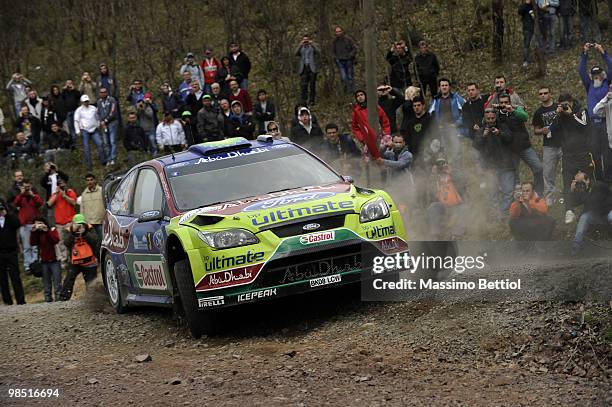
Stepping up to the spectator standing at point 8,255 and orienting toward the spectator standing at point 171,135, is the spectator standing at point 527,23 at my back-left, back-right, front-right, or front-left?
front-right

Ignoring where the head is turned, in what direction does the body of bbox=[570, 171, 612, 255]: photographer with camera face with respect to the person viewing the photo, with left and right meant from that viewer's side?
facing the viewer and to the left of the viewer

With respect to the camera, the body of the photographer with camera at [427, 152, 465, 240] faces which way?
toward the camera

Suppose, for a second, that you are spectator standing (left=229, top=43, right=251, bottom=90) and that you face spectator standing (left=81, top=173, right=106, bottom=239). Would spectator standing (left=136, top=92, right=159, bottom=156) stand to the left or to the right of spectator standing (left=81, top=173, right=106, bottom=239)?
right

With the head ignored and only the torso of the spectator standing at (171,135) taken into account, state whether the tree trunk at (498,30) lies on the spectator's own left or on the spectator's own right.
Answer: on the spectator's own left

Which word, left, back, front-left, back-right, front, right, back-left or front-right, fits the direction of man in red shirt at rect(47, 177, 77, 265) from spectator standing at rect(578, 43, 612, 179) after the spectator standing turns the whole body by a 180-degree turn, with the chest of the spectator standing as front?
back-left

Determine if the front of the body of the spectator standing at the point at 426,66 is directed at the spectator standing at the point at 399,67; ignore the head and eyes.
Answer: no

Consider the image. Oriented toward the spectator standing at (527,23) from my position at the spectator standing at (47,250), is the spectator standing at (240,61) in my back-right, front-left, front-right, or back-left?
front-left

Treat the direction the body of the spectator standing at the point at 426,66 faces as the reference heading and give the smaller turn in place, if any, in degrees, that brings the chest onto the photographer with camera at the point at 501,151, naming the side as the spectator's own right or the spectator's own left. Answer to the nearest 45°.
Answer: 0° — they already face them

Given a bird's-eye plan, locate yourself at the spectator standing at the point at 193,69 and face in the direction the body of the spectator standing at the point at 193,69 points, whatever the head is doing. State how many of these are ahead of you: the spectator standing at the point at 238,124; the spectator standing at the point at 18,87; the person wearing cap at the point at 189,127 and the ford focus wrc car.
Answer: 3

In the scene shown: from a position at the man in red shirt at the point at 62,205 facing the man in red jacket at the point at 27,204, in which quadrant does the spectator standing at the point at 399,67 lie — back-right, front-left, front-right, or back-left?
back-right

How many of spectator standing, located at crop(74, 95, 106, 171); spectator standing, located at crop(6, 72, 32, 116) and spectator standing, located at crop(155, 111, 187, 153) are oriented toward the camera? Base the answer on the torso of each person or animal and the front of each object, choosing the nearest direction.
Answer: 3

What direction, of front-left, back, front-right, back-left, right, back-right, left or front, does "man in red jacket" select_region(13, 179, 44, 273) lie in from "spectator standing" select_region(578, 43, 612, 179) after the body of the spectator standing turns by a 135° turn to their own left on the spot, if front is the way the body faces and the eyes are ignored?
back

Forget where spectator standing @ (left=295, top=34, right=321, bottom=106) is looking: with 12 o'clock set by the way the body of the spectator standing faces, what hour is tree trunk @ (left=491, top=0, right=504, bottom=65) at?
The tree trunk is roughly at 9 o'clock from the spectator standing.

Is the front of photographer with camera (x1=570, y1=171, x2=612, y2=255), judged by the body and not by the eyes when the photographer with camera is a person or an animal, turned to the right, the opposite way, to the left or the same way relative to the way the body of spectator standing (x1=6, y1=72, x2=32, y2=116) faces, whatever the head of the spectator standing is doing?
to the right

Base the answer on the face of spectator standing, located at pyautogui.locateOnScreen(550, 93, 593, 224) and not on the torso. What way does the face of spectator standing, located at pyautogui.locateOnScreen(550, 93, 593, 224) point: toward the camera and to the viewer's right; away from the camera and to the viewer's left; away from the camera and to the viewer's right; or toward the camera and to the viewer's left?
toward the camera and to the viewer's left

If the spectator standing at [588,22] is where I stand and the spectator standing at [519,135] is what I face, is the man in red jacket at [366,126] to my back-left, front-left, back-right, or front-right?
front-right

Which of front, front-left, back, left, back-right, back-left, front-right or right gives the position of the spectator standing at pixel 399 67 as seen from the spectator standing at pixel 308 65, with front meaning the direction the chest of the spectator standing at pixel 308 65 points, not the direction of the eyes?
front-left

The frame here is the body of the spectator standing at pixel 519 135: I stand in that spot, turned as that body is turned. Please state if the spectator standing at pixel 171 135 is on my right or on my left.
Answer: on my right

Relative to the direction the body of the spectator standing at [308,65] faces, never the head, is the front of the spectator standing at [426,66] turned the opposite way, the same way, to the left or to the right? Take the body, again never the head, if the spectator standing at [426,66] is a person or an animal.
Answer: the same way
